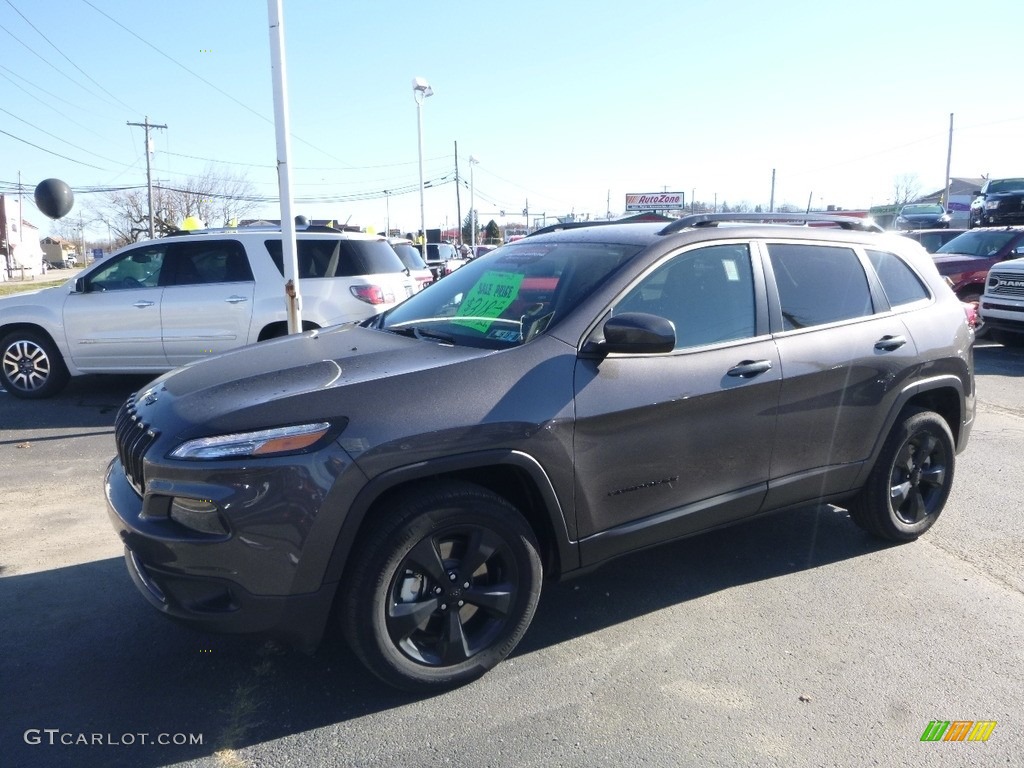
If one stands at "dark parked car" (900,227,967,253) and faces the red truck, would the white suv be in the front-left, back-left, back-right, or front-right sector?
front-right

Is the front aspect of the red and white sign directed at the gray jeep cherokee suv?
yes

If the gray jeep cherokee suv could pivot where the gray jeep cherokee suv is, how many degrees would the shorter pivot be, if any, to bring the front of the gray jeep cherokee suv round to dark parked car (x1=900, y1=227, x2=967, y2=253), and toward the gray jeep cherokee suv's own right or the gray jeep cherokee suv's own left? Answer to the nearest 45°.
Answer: approximately 180°

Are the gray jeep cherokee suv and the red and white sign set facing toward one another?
no

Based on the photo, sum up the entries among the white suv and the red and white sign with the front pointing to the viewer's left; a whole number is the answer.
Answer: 1

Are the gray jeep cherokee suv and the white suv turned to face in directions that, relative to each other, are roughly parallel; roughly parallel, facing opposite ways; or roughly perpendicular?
roughly parallel

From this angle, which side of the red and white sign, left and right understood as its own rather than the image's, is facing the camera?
front

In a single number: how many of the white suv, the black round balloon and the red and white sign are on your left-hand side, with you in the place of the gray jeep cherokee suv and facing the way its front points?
0

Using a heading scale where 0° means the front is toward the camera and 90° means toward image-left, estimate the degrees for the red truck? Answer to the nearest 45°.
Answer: approximately 45°

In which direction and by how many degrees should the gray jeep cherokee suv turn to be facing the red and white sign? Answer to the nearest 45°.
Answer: approximately 135° to its right

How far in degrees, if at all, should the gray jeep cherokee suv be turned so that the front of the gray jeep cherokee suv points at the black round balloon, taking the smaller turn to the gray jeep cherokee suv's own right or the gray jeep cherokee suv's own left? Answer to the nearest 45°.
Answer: approximately 90° to the gray jeep cherokee suv's own right

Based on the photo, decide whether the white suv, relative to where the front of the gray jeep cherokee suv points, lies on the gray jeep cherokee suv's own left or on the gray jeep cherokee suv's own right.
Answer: on the gray jeep cherokee suv's own right

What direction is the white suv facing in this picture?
to the viewer's left

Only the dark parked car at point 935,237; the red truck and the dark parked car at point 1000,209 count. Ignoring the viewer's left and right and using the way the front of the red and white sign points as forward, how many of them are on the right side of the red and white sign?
0

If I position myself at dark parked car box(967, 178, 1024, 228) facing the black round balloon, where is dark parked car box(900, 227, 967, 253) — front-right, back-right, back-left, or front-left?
front-left

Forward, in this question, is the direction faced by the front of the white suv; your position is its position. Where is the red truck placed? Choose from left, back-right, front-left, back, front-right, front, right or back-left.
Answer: back

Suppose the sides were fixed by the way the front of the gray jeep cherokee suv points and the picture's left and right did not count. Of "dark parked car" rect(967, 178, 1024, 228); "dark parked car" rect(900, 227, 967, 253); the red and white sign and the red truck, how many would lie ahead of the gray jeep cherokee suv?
0

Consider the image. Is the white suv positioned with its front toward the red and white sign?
no

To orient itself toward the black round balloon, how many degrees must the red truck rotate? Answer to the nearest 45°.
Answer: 0° — it already faces it

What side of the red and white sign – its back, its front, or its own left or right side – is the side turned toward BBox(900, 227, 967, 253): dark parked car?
front

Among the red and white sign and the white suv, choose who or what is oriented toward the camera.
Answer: the red and white sign

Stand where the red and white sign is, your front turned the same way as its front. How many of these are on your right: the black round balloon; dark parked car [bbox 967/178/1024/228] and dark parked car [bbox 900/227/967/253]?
1
